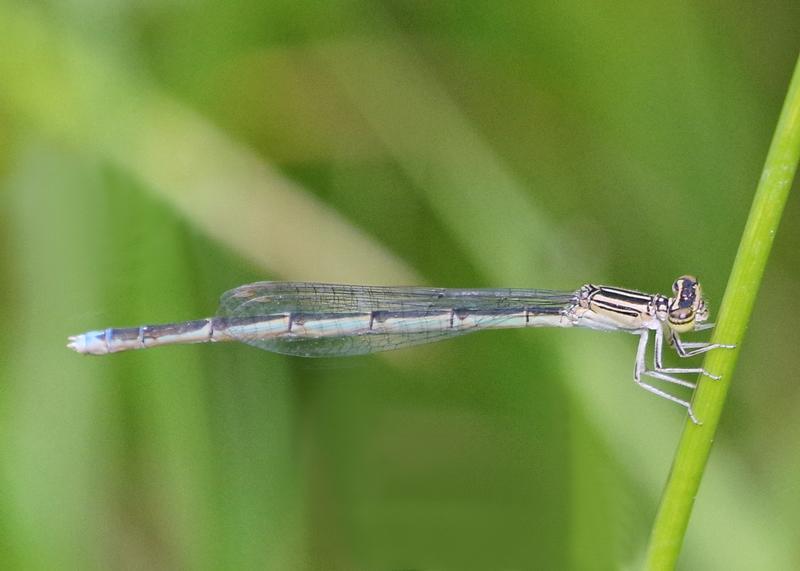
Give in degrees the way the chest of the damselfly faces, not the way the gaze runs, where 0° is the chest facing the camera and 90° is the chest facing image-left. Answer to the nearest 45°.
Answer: approximately 270°
